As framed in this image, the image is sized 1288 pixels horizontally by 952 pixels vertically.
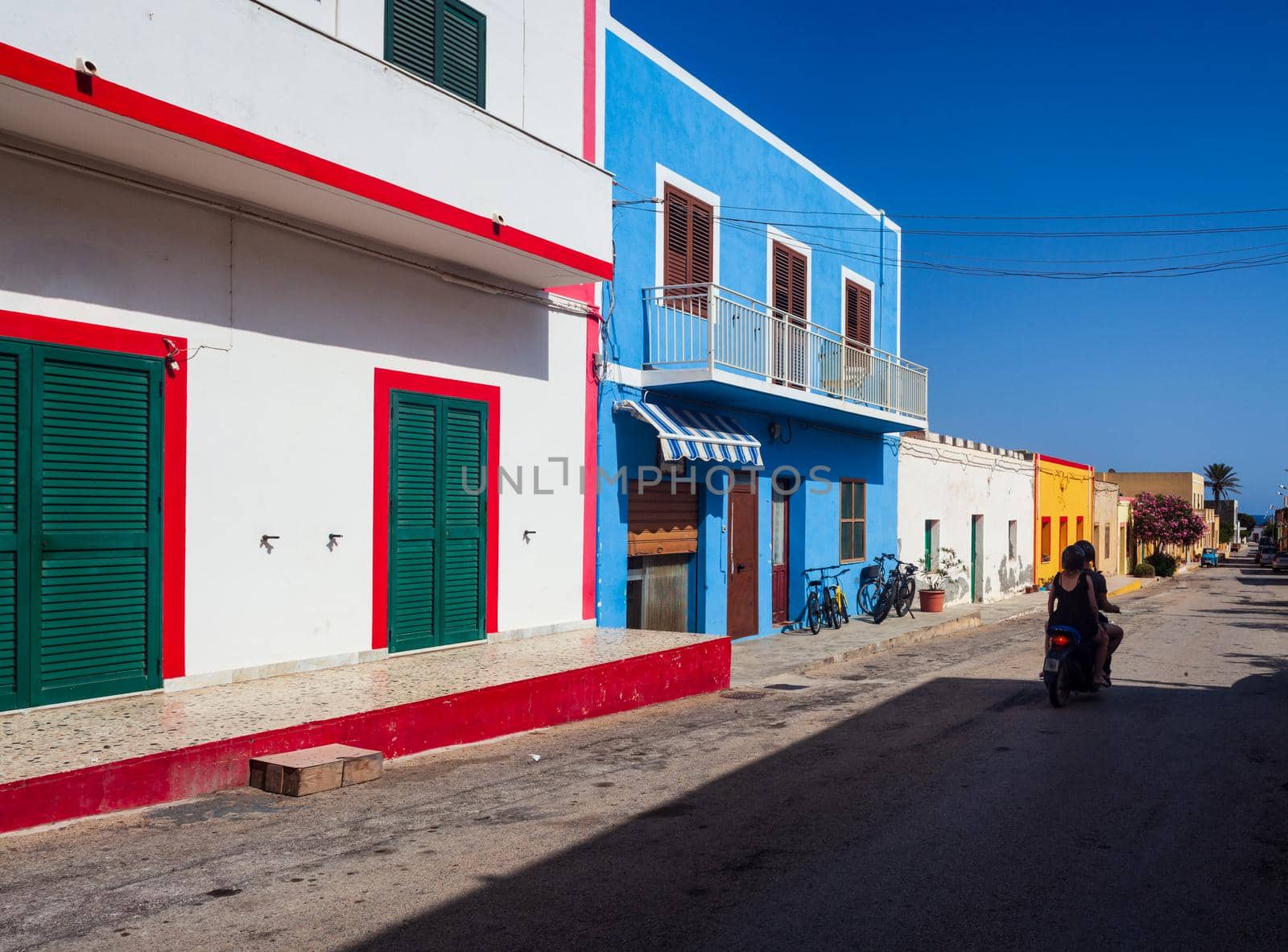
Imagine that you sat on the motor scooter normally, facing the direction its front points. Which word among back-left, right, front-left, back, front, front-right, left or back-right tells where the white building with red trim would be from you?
back

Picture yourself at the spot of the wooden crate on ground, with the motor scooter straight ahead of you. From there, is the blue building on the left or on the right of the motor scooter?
left

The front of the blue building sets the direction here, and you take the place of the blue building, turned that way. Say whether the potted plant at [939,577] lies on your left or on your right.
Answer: on your left

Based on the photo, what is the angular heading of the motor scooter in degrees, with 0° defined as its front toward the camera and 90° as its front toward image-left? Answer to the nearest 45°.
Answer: approximately 225°

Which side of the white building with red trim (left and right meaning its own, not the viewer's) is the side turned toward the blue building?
left

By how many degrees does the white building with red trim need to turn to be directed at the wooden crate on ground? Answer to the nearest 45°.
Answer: approximately 45° to its right

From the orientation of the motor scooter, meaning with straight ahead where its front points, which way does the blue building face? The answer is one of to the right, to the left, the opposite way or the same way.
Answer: to the right

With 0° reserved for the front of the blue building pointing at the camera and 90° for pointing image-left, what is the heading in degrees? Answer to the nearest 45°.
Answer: approximately 315°

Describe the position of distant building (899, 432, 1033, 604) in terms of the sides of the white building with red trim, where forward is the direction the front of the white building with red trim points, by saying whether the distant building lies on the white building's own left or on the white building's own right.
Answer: on the white building's own left

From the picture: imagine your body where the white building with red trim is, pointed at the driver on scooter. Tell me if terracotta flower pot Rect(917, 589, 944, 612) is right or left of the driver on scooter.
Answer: left
